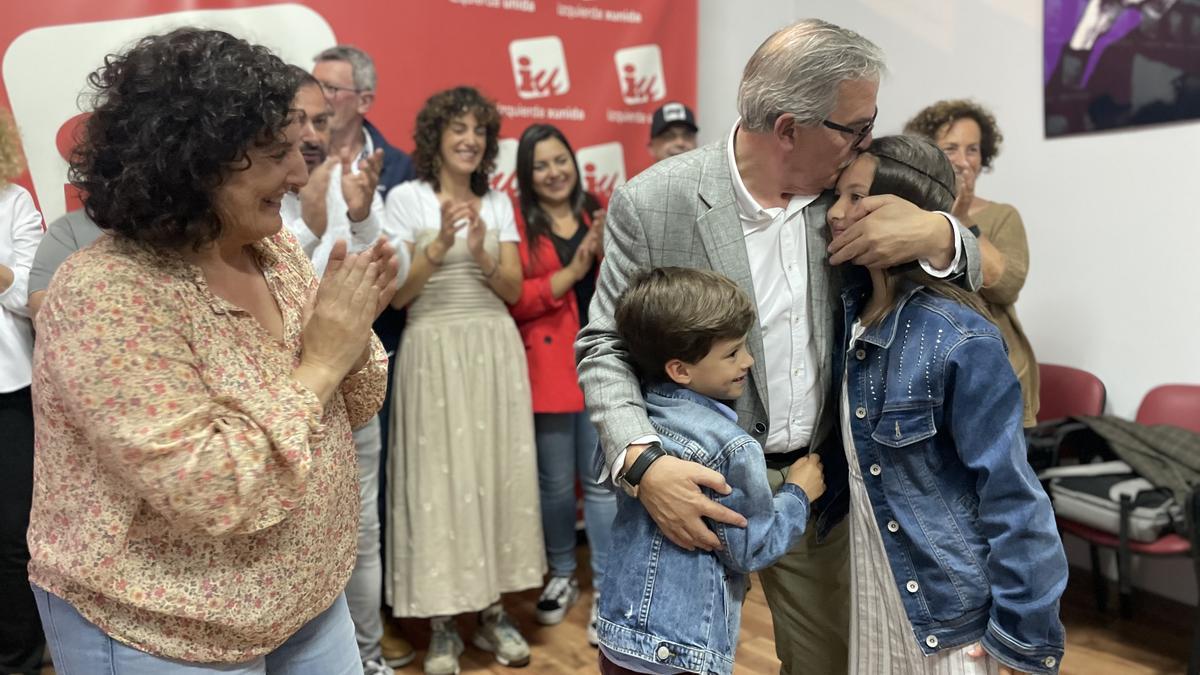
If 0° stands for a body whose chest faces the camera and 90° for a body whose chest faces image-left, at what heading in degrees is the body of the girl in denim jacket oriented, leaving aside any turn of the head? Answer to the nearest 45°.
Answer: approximately 45°

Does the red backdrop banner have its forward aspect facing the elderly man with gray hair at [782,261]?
yes

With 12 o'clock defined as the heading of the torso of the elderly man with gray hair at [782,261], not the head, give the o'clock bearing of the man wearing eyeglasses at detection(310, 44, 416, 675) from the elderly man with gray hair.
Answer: The man wearing eyeglasses is roughly at 6 o'clock from the elderly man with gray hair.

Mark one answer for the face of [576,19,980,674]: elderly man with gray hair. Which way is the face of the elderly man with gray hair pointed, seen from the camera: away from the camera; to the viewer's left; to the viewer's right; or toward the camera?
to the viewer's right

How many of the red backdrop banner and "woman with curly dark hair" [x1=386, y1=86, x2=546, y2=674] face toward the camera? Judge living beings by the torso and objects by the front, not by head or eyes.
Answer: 2

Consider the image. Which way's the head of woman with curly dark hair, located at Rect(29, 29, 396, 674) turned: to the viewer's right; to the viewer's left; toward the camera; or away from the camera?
to the viewer's right

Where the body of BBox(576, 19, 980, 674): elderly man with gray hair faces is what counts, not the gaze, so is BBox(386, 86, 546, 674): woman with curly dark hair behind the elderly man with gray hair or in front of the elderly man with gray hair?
behind

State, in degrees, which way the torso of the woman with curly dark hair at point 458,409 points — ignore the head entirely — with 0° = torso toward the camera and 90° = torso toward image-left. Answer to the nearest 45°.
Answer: approximately 0°

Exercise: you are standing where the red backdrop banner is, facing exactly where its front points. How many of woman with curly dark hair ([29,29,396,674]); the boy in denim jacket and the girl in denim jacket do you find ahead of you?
3

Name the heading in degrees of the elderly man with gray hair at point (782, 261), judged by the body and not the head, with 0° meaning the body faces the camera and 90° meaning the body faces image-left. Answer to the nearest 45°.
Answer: approximately 315°

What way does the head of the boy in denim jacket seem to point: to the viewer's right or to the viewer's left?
to the viewer's right
